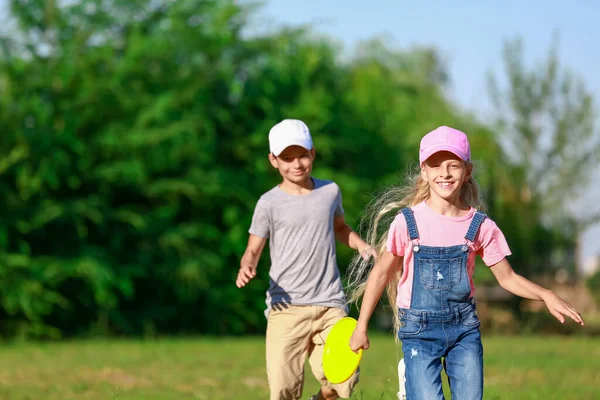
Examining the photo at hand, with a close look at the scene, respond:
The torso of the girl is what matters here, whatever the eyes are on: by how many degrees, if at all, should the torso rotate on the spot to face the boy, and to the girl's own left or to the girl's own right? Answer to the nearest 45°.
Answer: approximately 135° to the girl's own right

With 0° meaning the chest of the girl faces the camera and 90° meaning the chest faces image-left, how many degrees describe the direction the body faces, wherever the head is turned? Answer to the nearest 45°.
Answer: approximately 0°

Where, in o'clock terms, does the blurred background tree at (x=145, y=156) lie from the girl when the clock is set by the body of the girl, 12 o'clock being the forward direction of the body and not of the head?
The blurred background tree is roughly at 5 o'clock from the girl.
